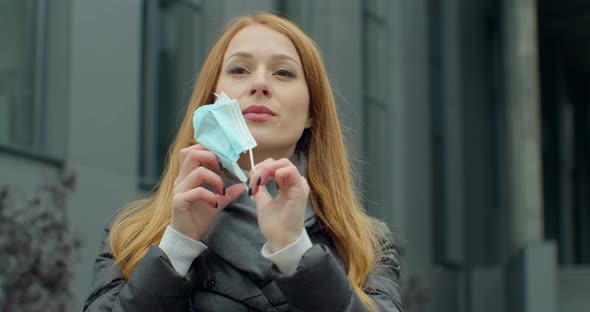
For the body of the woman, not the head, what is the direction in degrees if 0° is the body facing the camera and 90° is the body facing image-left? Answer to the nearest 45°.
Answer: approximately 0°

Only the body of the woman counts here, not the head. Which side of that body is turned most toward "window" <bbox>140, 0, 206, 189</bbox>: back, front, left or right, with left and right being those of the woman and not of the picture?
back

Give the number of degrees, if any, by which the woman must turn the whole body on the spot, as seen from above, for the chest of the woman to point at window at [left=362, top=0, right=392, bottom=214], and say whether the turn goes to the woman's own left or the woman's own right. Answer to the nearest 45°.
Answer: approximately 180°

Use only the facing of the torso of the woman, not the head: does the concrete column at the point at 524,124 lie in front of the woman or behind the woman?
behind

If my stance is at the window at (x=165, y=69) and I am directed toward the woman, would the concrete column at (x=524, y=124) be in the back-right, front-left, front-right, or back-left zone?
back-left
